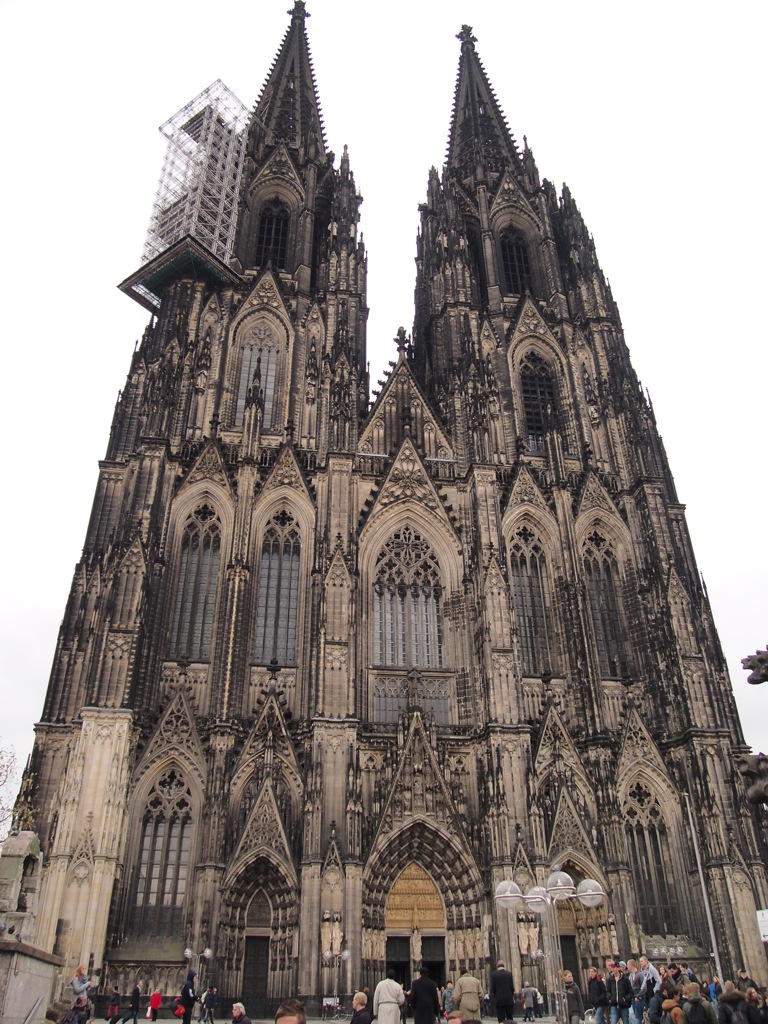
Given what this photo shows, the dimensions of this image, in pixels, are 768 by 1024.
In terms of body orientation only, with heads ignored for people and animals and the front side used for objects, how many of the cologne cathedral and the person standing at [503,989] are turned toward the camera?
1

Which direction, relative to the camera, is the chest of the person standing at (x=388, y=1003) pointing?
away from the camera

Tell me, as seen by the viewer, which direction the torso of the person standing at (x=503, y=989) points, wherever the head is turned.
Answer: away from the camera

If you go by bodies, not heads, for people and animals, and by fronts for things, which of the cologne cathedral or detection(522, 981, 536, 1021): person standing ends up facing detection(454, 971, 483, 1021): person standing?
the cologne cathedral

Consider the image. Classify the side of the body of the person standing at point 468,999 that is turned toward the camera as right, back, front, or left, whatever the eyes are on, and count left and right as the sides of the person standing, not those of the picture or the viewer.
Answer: back

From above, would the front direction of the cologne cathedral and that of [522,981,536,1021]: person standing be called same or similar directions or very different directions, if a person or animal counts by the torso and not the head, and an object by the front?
very different directions

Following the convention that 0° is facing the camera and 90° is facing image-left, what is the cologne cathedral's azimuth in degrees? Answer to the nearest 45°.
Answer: approximately 0°

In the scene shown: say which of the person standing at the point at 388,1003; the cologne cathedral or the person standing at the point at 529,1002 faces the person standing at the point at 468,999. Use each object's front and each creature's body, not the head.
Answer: the cologne cathedral

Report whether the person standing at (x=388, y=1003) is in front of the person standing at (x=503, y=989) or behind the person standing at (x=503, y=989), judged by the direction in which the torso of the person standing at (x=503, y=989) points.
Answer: behind

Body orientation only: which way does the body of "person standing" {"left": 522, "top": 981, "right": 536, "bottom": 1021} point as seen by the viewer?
away from the camera

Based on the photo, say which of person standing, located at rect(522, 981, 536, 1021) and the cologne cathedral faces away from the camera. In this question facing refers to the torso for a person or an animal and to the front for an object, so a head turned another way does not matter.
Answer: the person standing
